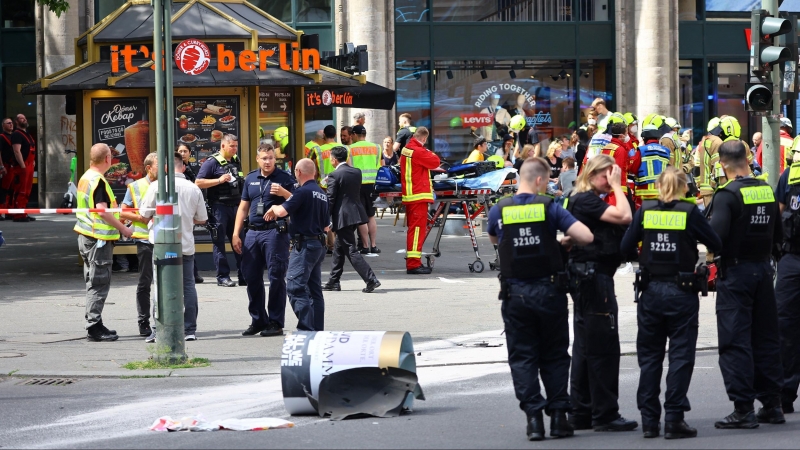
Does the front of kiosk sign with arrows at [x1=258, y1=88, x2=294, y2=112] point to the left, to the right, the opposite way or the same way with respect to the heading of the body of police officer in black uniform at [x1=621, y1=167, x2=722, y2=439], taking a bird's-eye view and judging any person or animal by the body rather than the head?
the opposite way

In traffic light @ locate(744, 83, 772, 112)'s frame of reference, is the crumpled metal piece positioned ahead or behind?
ahead

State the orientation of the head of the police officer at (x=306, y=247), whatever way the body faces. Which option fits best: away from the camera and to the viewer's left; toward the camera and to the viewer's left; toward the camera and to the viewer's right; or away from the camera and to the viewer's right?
away from the camera and to the viewer's left

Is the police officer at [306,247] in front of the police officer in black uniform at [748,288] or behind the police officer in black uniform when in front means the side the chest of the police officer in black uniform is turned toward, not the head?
in front

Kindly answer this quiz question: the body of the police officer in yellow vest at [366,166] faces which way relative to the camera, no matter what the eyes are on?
away from the camera

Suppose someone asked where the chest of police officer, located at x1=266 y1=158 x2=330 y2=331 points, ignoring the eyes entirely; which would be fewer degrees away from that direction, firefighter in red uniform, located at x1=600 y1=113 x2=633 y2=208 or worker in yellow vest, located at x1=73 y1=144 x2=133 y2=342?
the worker in yellow vest

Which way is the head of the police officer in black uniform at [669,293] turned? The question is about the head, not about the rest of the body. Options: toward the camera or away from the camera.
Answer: away from the camera

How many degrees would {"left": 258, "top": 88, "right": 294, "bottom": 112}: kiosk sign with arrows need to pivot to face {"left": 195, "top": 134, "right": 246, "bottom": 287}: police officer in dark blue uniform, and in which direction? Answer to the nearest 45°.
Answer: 0° — it already faces them

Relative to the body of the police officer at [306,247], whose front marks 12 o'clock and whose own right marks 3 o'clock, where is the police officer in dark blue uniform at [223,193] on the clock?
The police officer in dark blue uniform is roughly at 1 o'clock from the police officer.

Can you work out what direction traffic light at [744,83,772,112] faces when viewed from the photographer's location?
facing the viewer

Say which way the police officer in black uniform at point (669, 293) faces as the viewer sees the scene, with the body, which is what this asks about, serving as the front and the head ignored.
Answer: away from the camera

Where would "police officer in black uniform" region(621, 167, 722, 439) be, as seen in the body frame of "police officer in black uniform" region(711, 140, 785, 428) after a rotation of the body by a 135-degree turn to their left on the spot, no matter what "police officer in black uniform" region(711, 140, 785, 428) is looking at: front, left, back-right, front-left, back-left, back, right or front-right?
front-right

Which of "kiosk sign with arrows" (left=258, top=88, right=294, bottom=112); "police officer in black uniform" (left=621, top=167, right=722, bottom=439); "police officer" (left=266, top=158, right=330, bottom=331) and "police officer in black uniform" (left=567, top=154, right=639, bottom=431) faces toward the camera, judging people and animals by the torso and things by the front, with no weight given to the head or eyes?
the kiosk sign with arrows

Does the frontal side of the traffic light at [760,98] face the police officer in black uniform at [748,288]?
yes
